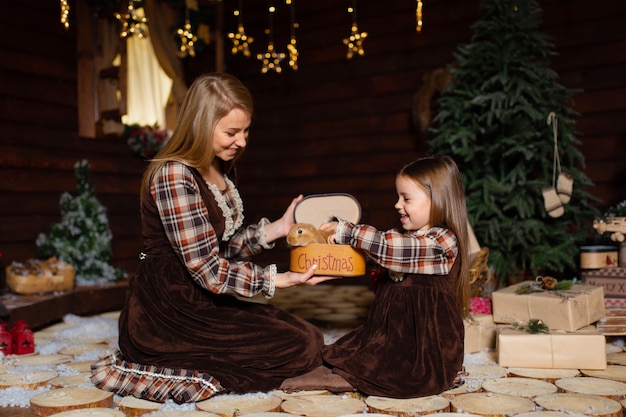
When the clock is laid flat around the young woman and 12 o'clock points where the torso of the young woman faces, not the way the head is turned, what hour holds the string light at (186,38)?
The string light is roughly at 9 o'clock from the young woman.

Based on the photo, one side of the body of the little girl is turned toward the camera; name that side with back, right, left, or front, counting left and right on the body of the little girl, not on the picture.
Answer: left

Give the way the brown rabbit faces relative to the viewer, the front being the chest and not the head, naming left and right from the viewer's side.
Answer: facing to the left of the viewer

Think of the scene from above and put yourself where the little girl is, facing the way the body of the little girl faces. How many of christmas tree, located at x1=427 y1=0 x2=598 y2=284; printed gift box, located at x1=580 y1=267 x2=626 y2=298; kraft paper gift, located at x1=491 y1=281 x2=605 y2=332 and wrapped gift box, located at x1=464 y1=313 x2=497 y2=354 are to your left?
0

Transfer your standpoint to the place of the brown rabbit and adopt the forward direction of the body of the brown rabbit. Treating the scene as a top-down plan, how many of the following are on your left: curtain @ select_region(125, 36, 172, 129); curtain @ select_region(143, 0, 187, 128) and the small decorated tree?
0

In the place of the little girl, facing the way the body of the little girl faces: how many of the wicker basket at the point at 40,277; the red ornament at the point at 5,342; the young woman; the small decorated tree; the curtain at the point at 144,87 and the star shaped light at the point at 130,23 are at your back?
0

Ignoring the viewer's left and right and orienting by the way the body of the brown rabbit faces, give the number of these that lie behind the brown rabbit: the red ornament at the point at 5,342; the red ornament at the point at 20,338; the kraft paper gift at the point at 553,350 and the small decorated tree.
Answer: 1

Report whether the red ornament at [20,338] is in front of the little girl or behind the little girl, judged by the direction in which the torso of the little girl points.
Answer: in front

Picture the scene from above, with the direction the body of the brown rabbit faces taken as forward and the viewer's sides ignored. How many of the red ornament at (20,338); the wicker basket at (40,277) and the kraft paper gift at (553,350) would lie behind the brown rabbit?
1

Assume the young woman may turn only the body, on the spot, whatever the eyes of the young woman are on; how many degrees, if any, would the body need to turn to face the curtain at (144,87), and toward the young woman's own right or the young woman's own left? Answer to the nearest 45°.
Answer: approximately 90° to the young woman's own left

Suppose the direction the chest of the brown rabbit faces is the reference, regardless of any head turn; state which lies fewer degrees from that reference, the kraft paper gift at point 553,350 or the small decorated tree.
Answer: the small decorated tree

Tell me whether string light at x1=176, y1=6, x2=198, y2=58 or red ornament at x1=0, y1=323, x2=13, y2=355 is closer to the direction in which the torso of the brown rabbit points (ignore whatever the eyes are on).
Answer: the red ornament

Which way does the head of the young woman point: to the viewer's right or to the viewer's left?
to the viewer's right

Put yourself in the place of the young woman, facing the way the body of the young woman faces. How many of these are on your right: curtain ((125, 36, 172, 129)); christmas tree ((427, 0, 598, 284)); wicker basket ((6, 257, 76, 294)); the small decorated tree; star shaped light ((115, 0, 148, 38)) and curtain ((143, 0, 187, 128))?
0

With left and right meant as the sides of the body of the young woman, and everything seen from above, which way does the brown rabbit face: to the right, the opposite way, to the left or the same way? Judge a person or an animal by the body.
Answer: the opposite way

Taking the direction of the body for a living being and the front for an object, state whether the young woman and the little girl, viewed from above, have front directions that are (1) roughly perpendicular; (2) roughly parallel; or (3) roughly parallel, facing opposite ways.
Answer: roughly parallel, facing opposite ways

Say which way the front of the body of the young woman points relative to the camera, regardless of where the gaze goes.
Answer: to the viewer's right

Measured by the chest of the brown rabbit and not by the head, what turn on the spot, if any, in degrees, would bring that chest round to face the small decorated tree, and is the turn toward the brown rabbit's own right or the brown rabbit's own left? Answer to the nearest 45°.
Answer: approximately 45° to the brown rabbit's own right
